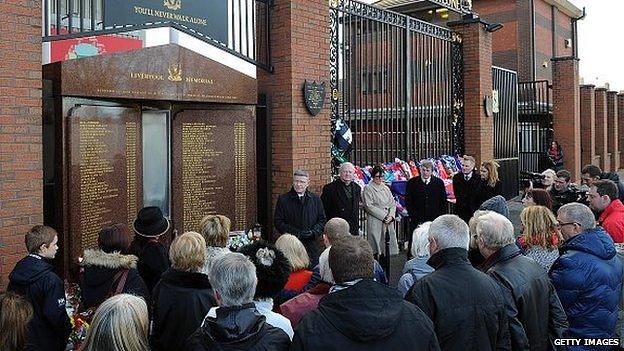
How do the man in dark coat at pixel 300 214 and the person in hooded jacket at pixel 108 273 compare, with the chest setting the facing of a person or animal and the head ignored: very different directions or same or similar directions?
very different directions

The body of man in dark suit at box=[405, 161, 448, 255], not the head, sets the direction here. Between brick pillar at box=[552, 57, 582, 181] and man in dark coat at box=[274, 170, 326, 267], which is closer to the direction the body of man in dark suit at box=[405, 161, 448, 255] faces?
the man in dark coat

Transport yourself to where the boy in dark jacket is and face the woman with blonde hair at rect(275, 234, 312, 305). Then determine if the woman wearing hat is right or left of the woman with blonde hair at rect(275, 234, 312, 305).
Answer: left

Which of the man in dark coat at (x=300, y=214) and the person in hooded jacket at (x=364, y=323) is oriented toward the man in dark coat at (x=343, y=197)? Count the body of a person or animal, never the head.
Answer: the person in hooded jacket

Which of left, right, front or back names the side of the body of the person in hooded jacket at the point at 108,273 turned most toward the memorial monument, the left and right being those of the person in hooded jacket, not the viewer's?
front

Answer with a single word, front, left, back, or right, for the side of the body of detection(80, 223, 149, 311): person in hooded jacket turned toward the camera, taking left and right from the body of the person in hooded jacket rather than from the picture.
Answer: back

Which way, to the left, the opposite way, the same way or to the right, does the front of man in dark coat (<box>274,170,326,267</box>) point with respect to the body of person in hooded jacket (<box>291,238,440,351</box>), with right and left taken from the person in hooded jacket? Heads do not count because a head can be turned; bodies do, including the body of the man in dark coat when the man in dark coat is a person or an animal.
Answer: the opposite way

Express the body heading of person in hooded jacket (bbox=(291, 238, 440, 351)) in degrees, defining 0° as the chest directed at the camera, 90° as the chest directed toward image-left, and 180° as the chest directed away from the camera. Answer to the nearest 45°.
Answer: approximately 180°

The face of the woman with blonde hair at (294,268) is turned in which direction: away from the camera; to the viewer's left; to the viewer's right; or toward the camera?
away from the camera

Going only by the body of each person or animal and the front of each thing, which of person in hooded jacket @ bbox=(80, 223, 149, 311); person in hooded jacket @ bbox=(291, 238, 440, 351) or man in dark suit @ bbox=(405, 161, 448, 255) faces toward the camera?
the man in dark suit

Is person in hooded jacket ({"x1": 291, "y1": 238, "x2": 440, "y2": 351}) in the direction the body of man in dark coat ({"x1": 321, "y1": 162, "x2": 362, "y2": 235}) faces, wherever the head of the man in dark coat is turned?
yes

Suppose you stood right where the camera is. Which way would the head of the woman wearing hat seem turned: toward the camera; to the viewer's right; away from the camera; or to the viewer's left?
away from the camera

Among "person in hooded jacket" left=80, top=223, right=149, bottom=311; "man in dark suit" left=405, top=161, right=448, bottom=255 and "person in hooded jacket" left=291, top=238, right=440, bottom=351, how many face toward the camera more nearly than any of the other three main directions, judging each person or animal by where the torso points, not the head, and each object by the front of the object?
1

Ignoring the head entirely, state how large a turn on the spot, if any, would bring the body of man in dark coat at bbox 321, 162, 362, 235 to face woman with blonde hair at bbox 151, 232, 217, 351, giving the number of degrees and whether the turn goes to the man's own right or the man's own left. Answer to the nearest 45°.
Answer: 0° — they already face them
